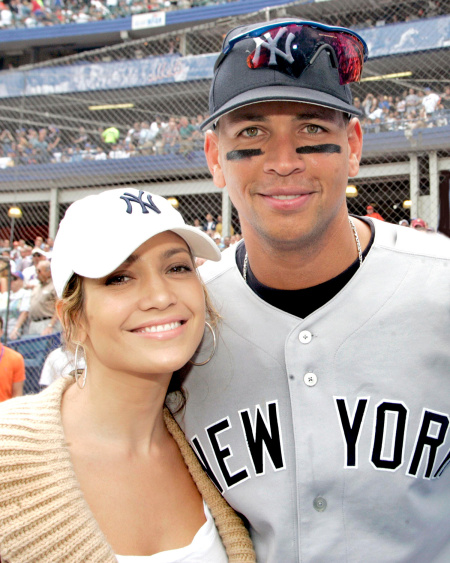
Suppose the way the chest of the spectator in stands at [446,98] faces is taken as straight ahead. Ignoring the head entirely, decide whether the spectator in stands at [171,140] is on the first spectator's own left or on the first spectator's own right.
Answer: on the first spectator's own right

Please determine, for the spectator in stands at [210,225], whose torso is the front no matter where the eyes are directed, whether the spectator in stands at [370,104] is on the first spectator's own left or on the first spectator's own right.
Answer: on the first spectator's own left

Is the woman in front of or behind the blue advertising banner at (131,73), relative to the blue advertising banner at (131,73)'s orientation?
in front

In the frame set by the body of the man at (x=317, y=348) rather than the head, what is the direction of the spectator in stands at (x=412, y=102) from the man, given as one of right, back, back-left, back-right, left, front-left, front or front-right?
back

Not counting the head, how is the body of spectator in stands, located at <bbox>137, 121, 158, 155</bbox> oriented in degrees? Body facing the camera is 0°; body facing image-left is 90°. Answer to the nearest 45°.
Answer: approximately 0°

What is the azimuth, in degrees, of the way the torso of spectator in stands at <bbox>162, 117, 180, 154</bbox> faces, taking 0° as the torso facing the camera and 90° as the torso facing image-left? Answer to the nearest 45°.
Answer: approximately 0°

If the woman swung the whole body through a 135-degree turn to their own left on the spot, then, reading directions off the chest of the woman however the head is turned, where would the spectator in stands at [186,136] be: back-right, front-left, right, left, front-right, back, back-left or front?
front
